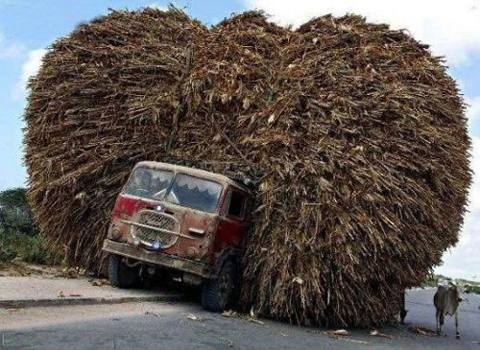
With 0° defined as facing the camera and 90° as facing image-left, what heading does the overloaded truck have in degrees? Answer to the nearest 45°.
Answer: approximately 45°

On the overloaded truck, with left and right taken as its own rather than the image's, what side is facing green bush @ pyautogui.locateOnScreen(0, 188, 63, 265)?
right
